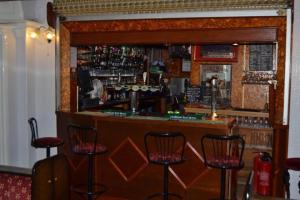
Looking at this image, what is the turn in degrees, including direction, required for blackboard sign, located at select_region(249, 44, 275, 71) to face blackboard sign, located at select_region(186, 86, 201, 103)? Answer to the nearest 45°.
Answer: approximately 90° to its right

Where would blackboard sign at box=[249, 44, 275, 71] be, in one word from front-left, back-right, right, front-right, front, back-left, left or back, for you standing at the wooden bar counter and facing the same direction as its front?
back-left

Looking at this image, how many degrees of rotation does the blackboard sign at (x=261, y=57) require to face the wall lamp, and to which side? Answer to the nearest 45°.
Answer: approximately 45° to its right
